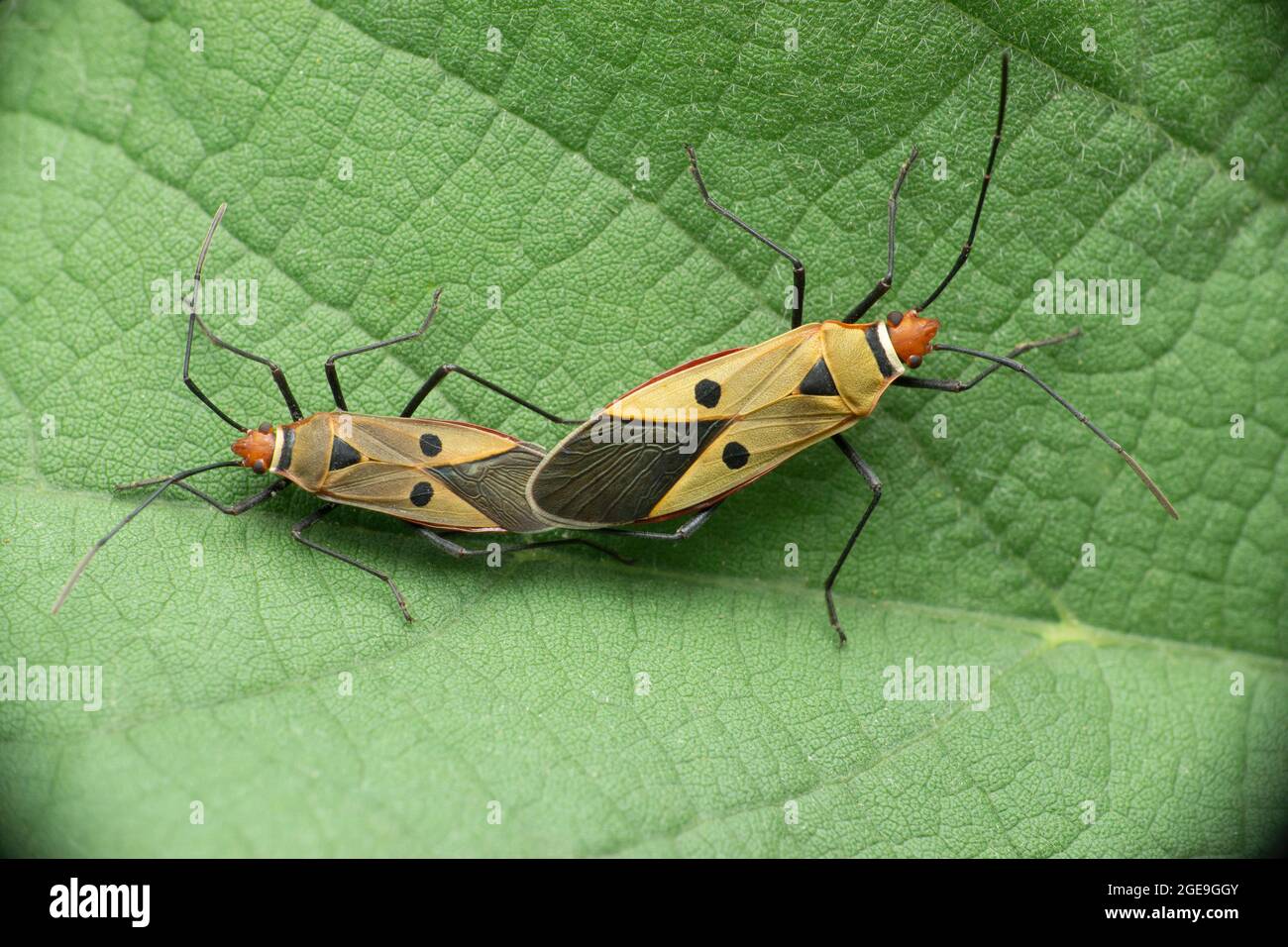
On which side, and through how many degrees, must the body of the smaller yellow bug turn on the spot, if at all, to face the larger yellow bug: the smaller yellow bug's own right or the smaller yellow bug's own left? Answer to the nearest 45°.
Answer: approximately 180°

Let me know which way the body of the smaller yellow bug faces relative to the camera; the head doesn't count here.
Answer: to the viewer's left
